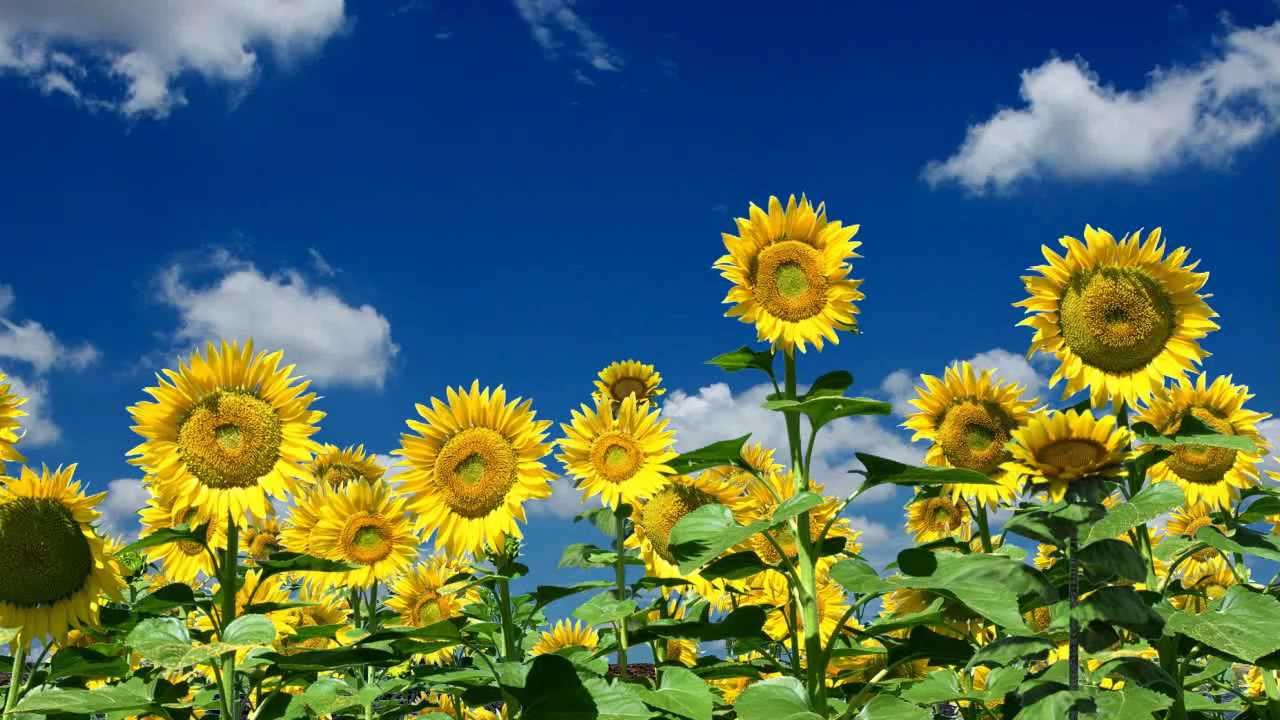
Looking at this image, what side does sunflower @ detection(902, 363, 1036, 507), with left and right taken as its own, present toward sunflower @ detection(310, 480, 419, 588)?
right

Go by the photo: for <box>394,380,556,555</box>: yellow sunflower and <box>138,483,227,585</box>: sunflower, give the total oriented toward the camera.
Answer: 2

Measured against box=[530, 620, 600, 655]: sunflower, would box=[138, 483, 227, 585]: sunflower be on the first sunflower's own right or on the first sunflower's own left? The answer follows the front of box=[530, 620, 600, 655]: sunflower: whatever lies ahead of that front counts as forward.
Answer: on the first sunflower's own right

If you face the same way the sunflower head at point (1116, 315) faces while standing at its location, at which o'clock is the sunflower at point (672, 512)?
The sunflower is roughly at 3 o'clock from the sunflower head.

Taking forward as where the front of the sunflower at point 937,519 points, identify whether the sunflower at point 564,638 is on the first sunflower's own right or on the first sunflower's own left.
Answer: on the first sunflower's own right

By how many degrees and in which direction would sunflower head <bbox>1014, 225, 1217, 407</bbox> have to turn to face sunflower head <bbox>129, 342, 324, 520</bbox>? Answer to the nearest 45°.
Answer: approximately 45° to its right

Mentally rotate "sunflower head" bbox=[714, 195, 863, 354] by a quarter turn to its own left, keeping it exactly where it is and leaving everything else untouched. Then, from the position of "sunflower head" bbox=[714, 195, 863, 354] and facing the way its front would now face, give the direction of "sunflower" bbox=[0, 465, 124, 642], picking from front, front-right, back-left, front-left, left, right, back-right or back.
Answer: back

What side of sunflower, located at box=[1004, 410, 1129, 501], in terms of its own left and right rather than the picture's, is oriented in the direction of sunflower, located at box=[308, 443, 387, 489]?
right

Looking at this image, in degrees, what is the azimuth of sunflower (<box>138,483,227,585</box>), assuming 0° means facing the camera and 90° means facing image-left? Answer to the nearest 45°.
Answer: approximately 0°
